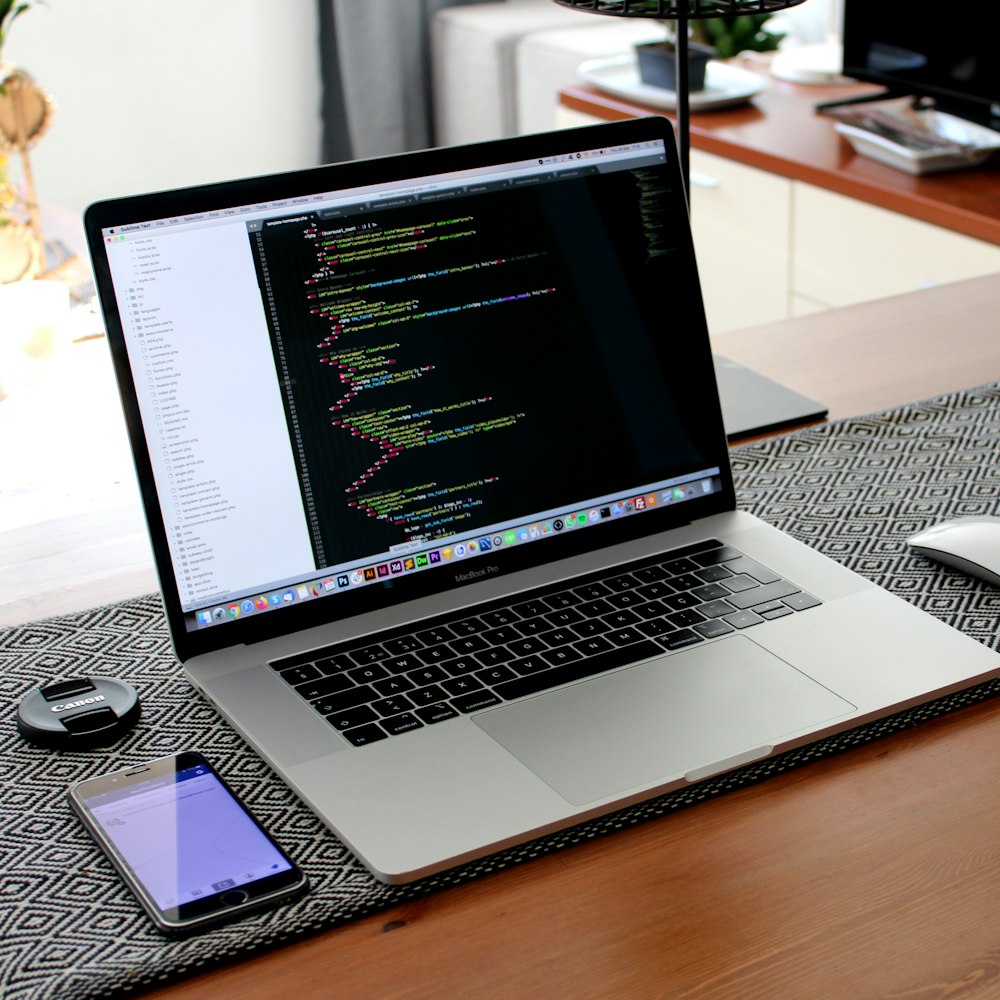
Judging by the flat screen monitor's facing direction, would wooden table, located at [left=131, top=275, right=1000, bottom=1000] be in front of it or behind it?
in front

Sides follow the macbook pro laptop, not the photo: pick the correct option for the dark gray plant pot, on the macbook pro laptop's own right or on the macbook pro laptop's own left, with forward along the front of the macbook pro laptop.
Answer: on the macbook pro laptop's own left

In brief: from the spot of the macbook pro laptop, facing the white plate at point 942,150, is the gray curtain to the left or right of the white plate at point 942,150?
left

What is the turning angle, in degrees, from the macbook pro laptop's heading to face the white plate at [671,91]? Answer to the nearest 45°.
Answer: approximately 135° to its left

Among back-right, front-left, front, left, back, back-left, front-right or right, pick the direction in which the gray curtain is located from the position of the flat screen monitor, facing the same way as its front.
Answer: right

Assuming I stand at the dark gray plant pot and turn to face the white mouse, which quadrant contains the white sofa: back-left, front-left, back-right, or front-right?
back-right

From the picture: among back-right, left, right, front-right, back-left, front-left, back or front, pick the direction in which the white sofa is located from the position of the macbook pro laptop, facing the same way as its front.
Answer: back-left

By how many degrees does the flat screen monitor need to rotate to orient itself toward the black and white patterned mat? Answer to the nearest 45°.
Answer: approximately 45° to its left

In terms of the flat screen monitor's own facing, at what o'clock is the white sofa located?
The white sofa is roughly at 3 o'clock from the flat screen monitor.

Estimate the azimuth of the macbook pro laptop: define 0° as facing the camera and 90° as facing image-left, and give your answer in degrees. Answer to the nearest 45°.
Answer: approximately 315°

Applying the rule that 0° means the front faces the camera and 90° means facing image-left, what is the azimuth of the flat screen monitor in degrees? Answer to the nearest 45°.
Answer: approximately 45°
